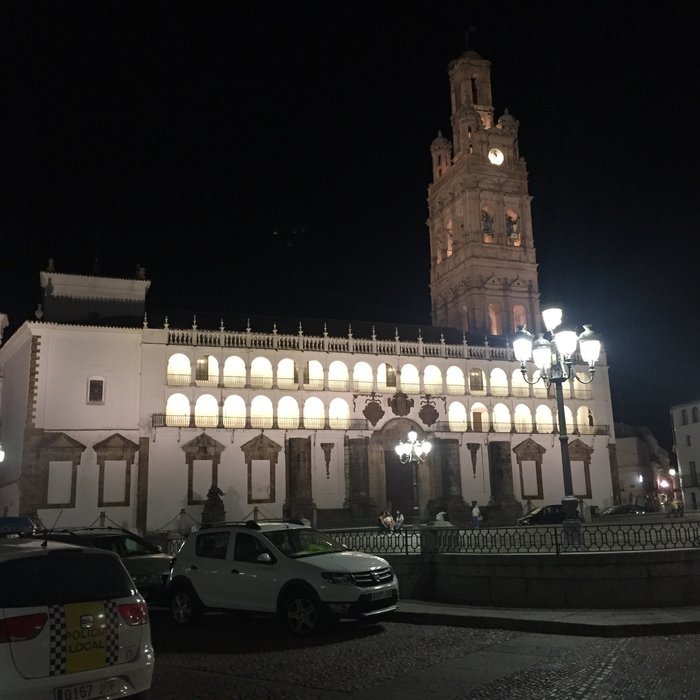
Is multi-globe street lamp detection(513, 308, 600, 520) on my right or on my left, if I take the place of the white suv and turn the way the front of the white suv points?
on my left

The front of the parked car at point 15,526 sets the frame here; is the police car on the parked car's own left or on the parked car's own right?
on the parked car's own right

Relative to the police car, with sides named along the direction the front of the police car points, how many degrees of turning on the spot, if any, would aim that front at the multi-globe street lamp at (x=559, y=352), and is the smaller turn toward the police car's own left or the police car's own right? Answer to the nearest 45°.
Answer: approximately 90° to the police car's own right

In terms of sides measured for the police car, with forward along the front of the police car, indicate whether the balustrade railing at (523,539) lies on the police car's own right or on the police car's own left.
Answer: on the police car's own right

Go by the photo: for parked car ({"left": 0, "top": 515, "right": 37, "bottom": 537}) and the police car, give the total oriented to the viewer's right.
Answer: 1

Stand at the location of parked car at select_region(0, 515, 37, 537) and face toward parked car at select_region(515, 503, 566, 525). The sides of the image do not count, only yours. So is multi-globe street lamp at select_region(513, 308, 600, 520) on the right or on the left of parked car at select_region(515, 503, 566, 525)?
right

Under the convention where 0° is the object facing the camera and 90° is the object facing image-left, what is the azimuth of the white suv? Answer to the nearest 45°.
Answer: approximately 315°

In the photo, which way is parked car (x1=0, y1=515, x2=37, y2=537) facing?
to the viewer's right

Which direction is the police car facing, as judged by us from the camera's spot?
facing away from the viewer and to the left of the viewer
